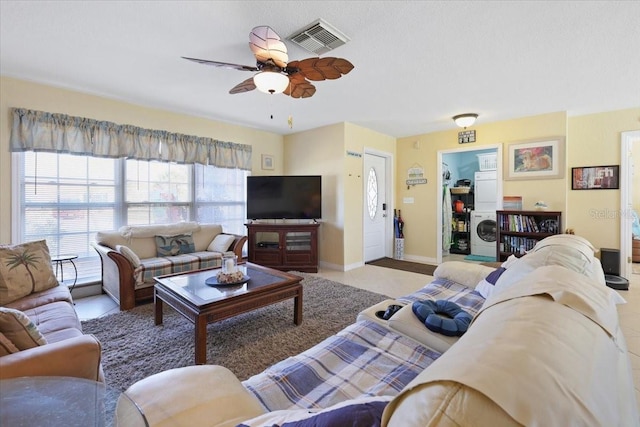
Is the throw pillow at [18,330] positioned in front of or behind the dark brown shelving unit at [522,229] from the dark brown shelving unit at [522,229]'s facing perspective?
in front

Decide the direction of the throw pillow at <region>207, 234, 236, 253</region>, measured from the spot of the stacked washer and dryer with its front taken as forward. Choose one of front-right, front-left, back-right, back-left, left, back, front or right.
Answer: front-right

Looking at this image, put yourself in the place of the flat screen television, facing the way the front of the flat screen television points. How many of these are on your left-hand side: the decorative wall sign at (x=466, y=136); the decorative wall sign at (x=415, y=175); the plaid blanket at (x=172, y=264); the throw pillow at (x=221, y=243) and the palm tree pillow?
2

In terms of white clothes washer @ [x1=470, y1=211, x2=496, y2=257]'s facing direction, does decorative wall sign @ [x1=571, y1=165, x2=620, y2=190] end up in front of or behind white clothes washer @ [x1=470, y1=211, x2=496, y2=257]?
in front

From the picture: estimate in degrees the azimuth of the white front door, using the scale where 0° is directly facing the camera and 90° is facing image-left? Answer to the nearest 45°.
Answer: approximately 315°

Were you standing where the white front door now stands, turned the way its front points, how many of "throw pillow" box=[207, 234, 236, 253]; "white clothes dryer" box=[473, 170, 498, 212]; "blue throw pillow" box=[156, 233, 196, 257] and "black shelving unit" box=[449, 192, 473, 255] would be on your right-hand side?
2

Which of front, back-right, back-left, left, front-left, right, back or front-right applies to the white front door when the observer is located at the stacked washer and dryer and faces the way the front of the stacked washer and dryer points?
front-right

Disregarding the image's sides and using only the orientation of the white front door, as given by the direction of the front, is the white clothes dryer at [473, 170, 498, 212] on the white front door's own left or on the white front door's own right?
on the white front door's own left

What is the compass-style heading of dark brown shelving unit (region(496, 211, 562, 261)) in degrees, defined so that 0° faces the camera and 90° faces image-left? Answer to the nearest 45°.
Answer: approximately 0°

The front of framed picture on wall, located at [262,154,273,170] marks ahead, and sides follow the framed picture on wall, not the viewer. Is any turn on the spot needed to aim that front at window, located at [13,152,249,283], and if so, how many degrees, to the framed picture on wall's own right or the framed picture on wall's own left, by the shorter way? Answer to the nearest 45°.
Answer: approximately 90° to the framed picture on wall's own right
